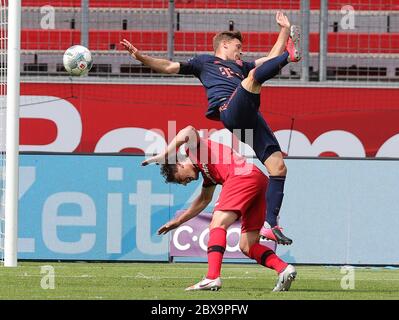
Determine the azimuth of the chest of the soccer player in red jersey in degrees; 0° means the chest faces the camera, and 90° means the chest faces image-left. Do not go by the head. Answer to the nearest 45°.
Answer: approximately 90°

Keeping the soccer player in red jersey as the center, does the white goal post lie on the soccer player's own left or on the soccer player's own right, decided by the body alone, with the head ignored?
on the soccer player's own right
